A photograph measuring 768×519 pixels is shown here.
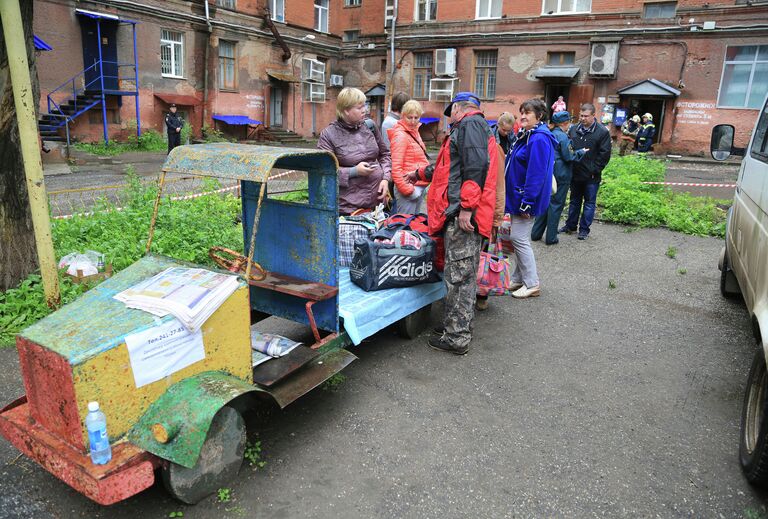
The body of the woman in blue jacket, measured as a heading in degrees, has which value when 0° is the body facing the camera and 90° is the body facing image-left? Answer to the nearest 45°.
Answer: approximately 90°

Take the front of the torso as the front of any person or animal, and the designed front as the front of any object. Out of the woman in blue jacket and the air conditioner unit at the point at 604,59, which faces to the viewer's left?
the woman in blue jacket

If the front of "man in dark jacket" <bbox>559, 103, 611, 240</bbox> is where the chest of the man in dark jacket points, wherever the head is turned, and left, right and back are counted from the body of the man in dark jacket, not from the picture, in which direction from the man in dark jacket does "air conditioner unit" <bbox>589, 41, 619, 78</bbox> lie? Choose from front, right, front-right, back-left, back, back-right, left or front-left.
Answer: back-right

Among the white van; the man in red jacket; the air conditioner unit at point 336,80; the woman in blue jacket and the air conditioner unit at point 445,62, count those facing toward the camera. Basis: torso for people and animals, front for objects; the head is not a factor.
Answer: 2

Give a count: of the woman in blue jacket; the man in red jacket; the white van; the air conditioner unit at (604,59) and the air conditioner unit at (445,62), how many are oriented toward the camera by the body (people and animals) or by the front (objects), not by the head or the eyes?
2

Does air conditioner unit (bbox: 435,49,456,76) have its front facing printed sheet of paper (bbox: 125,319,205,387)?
yes

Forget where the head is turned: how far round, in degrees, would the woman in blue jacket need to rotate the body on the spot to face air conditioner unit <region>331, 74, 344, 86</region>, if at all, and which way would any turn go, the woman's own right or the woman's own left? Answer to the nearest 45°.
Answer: approximately 45° to the woman's own right

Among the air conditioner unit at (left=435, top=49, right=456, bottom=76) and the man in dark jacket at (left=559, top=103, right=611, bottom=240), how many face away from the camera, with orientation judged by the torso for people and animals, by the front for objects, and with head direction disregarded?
0

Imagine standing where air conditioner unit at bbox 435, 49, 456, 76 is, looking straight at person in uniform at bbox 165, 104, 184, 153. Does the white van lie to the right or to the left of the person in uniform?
left

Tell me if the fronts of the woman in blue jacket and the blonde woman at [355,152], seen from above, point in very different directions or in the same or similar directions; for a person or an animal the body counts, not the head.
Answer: very different directions

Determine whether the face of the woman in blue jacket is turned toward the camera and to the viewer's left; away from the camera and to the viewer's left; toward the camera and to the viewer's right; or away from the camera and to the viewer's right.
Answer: toward the camera and to the viewer's left

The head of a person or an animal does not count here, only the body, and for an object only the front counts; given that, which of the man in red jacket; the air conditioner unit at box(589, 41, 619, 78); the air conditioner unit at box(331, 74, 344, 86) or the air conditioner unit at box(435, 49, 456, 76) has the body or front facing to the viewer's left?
the man in red jacket

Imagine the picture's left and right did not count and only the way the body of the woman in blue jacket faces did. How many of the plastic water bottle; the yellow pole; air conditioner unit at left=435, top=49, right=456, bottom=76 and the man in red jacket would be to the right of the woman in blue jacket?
1

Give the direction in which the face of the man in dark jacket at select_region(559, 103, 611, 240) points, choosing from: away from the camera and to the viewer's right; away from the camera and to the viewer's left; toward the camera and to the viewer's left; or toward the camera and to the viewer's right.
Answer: toward the camera and to the viewer's left

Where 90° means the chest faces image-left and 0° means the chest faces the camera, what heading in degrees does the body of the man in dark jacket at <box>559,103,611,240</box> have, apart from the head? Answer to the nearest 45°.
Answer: approximately 45°

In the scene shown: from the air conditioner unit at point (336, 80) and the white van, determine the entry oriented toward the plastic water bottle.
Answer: the air conditioner unit

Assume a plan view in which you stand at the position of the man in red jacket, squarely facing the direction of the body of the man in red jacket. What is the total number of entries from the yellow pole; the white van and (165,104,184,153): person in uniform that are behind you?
1
